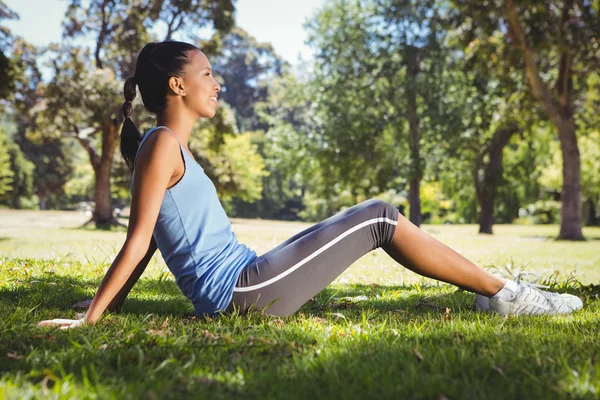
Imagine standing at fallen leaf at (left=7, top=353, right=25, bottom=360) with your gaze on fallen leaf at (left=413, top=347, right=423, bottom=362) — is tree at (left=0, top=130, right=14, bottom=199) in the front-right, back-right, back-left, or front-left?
back-left

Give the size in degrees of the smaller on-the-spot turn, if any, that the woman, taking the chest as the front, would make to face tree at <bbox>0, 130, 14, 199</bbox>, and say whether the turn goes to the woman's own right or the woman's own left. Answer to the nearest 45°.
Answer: approximately 135° to the woman's own left

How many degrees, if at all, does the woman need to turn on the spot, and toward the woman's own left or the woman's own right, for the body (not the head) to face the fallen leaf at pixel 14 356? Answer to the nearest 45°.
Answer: approximately 135° to the woman's own right

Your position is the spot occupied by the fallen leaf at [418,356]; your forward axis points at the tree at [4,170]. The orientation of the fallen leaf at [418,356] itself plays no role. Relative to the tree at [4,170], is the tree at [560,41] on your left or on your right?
right

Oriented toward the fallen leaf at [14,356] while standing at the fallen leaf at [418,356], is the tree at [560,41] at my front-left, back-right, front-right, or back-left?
back-right

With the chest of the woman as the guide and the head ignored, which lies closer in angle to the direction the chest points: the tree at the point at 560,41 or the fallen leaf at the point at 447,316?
the fallen leaf

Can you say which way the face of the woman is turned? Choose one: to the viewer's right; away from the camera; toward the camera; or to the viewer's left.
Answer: to the viewer's right

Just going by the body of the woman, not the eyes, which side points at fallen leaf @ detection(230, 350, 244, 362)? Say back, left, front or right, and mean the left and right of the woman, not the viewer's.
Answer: right

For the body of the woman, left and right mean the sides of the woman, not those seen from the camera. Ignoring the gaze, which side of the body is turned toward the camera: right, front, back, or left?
right

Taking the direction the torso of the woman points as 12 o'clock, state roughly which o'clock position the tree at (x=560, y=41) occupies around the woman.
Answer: The tree is roughly at 10 o'clock from the woman.
